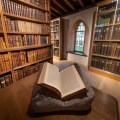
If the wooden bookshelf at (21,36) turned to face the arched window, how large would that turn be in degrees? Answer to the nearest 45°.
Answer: approximately 90° to its left

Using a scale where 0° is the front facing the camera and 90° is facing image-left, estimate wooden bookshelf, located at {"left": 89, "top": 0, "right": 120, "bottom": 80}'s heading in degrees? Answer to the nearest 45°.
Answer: approximately 45°

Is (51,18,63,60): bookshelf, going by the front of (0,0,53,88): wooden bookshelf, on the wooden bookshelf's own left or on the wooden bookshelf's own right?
on the wooden bookshelf's own left

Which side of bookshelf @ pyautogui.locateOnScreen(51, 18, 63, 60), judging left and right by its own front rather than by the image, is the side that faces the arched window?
left

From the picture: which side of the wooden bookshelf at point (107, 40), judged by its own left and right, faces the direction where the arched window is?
right

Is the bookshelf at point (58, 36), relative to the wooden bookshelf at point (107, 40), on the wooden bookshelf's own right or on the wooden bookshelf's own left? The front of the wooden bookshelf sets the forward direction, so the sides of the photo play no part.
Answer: on the wooden bookshelf's own right

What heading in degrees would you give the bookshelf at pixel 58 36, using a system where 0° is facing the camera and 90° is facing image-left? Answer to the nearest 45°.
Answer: approximately 45°
